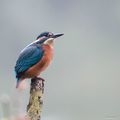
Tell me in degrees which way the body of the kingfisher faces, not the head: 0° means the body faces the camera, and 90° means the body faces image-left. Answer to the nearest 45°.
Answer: approximately 270°
